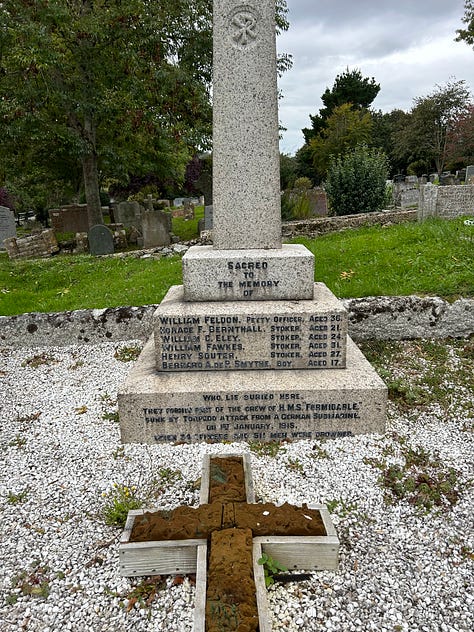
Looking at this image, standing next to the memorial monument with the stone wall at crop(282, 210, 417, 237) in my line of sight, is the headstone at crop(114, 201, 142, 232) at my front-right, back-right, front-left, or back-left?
front-left

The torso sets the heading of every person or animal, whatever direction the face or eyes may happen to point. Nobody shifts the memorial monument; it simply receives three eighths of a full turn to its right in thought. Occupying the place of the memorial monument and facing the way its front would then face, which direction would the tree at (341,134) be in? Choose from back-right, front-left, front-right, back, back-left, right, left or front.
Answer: front-right

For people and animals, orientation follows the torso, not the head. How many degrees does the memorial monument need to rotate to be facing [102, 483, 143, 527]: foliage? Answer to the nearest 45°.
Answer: approximately 45° to its right

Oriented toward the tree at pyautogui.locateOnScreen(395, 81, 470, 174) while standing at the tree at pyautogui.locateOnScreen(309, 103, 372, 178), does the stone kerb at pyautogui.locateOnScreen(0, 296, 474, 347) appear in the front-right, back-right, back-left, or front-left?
back-right

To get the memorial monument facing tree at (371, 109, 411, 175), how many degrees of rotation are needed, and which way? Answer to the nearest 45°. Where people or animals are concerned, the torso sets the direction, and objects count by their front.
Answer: approximately 180°

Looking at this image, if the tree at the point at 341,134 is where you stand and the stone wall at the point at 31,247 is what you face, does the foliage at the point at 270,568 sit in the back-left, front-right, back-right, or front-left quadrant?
front-left

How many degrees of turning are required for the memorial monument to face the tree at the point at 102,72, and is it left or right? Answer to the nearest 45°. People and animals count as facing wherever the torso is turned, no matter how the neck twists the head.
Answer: approximately 180°

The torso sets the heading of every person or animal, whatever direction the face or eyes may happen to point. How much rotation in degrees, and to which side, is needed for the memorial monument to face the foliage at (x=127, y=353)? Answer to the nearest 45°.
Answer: approximately 135° to its right

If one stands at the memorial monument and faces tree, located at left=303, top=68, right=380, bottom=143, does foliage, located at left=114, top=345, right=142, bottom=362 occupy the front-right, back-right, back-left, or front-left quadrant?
front-left

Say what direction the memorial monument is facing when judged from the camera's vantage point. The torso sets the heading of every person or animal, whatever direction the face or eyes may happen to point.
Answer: facing the viewer

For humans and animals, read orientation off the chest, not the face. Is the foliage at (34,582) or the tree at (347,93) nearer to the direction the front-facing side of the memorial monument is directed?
the foliage

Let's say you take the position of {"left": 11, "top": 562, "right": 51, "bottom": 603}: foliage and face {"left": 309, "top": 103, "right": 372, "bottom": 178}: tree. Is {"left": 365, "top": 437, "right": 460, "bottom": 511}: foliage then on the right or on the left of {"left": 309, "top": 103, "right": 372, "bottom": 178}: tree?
right

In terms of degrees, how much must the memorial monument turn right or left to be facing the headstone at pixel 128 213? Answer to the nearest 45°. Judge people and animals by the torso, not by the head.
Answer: approximately 180°

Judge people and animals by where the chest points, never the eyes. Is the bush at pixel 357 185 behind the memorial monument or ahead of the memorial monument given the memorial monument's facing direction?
behind

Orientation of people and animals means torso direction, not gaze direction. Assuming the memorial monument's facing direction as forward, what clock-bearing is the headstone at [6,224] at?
The headstone is roughly at 5 o'clock from the memorial monument.
